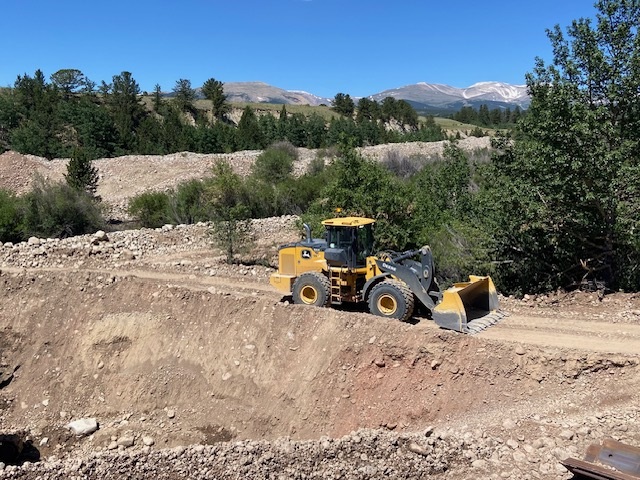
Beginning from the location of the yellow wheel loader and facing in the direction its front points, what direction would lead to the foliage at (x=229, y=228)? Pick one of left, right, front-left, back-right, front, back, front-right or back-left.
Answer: back

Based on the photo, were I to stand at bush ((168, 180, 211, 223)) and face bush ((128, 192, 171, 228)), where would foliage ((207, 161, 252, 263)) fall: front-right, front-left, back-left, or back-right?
back-left

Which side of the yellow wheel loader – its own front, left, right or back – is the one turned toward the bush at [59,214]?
back

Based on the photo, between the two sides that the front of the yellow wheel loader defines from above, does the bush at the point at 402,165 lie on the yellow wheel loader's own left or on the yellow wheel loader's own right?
on the yellow wheel loader's own left

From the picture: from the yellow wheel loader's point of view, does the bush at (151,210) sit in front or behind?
behind

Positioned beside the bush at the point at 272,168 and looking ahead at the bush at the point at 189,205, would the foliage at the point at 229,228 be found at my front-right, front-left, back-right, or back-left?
front-left

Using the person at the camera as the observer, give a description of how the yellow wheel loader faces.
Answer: facing the viewer and to the right of the viewer

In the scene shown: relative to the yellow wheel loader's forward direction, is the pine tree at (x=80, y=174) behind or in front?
behind

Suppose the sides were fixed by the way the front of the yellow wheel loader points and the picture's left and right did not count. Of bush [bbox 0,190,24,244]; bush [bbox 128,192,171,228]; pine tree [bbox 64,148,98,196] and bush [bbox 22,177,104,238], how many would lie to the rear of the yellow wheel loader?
4

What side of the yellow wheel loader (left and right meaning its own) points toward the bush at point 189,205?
back
